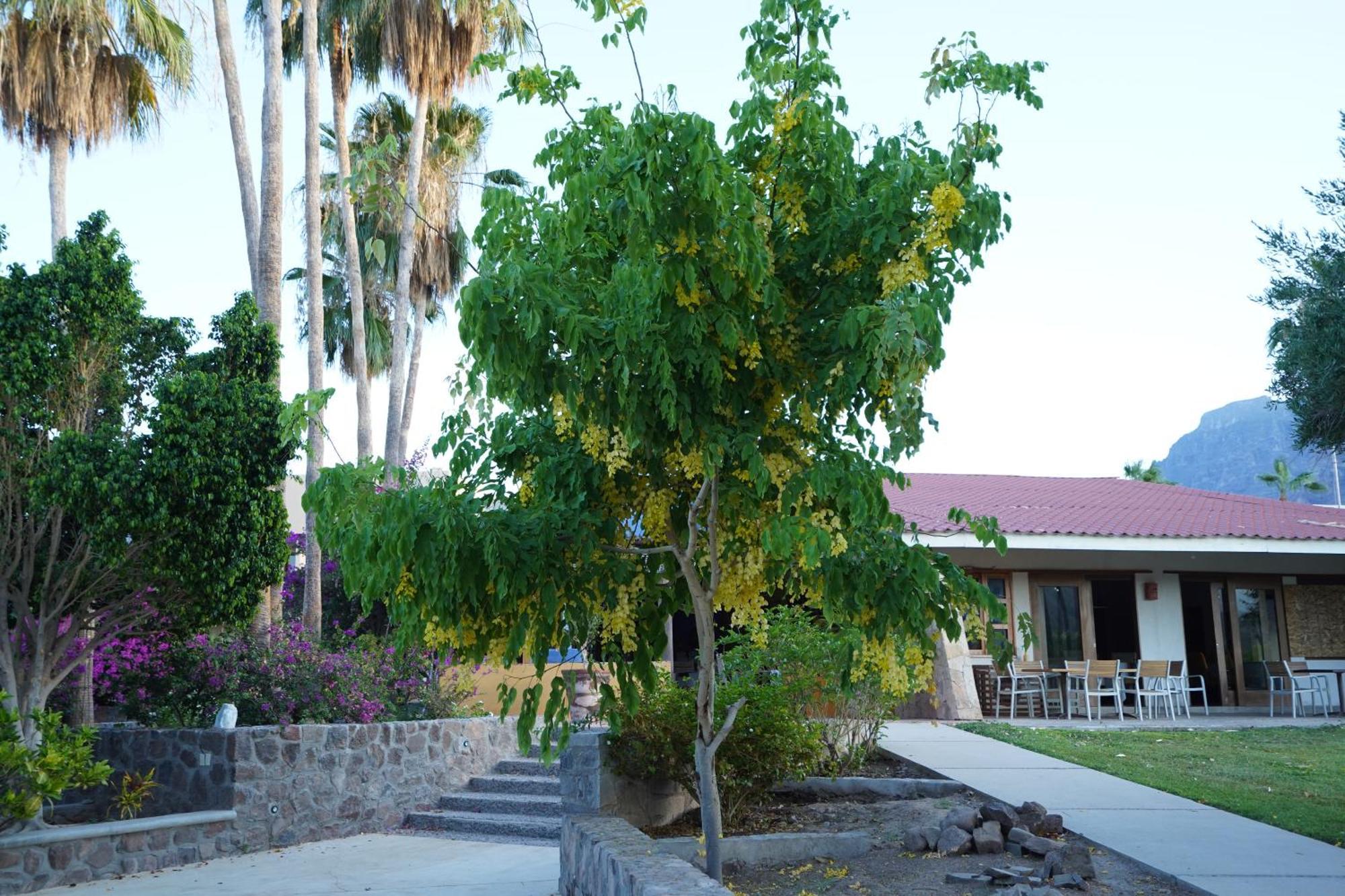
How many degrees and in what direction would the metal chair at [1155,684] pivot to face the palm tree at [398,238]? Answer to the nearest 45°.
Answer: approximately 90° to its left

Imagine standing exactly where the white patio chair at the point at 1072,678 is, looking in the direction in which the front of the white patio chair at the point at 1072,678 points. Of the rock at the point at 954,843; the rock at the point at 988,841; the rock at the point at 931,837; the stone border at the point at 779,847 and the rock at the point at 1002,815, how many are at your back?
5

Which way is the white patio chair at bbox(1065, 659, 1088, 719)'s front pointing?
away from the camera

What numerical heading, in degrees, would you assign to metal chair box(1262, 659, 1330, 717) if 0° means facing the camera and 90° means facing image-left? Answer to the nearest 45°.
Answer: approximately 225°

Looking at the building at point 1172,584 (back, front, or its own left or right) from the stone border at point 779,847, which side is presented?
front

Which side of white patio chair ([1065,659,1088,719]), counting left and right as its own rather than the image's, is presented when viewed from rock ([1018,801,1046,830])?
back

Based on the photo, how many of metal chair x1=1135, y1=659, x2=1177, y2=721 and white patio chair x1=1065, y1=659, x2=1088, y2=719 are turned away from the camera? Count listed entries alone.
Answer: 2

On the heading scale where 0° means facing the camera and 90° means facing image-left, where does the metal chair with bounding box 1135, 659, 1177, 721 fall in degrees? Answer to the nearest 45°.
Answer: approximately 180°

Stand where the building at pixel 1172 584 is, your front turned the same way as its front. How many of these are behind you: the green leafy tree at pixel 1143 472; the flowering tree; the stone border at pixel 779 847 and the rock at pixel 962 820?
1

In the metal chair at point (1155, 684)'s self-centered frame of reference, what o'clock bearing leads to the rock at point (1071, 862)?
The rock is roughly at 6 o'clock from the metal chair.

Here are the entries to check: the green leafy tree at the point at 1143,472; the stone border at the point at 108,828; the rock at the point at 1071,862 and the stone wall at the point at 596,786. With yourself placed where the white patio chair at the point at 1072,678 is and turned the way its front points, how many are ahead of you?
1

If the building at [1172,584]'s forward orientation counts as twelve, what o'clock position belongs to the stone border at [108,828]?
The stone border is roughly at 1 o'clock from the building.
